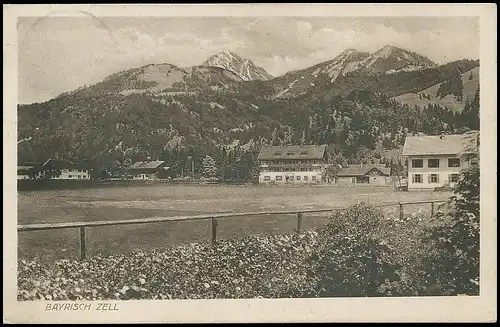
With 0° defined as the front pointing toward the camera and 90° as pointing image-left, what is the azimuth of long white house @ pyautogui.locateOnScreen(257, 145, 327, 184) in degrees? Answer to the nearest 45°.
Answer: approximately 0°

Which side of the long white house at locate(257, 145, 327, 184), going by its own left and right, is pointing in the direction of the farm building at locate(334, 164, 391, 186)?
left
